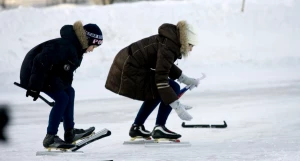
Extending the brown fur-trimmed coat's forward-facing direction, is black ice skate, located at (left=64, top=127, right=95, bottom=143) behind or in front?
behind

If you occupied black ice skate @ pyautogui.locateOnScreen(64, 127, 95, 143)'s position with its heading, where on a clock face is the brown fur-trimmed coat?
The brown fur-trimmed coat is roughly at 1 o'clock from the black ice skate.

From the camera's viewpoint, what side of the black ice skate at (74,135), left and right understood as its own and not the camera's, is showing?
right

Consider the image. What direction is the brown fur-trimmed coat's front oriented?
to the viewer's right

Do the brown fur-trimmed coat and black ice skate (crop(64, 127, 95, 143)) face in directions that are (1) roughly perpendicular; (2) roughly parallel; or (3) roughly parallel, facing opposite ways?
roughly parallel

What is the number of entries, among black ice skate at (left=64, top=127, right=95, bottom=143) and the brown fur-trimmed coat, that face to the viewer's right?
2
